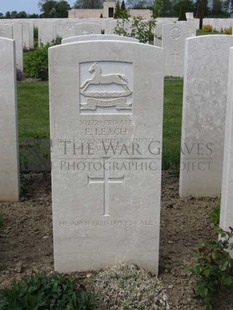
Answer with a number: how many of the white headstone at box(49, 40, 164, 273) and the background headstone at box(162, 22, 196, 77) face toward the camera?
2

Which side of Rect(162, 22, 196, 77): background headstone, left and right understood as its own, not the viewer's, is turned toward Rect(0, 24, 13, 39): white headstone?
right

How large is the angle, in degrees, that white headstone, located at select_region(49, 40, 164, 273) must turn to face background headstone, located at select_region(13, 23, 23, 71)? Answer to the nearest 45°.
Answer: approximately 180°

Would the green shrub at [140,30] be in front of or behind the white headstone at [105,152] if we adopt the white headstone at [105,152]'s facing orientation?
behind

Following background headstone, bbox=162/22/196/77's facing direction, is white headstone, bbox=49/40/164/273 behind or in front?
in front

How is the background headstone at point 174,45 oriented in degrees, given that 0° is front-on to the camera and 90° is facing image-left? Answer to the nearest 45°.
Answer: approximately 0°

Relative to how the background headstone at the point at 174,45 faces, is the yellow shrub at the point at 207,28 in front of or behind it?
behind

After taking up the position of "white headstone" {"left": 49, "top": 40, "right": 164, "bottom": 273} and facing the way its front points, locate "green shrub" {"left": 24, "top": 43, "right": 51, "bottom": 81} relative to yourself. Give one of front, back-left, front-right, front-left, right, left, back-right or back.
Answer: back

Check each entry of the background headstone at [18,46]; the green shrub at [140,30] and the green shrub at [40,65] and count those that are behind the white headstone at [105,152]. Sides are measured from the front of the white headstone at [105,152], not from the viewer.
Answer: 3

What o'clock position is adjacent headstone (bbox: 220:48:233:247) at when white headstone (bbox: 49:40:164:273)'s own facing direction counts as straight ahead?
The adjacent headstone is roughly at 9 o'clock from the white headstone.
